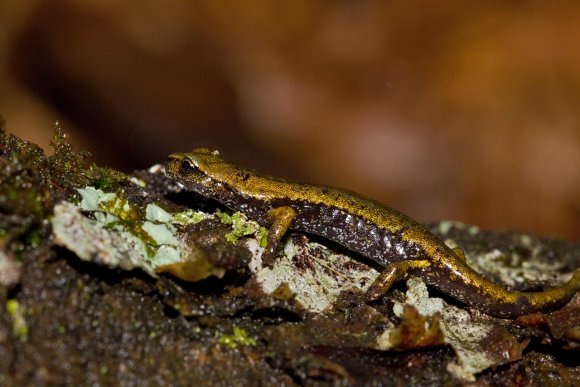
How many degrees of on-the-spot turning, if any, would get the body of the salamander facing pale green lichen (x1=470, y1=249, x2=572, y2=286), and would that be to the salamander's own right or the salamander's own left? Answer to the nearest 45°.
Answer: approximately 135° to the salamander's own right

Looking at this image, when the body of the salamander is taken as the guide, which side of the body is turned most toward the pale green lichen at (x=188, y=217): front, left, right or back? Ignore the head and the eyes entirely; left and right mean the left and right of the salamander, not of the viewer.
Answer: front

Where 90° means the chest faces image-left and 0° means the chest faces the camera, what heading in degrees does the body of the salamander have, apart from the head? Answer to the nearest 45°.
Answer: approximately 90°
